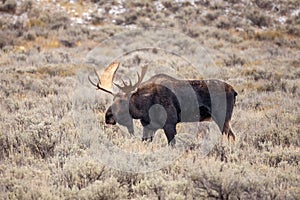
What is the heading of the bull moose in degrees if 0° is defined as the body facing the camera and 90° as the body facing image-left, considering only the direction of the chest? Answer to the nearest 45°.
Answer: approximately 90°

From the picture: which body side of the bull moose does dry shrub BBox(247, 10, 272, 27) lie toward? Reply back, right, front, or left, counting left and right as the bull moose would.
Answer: right
